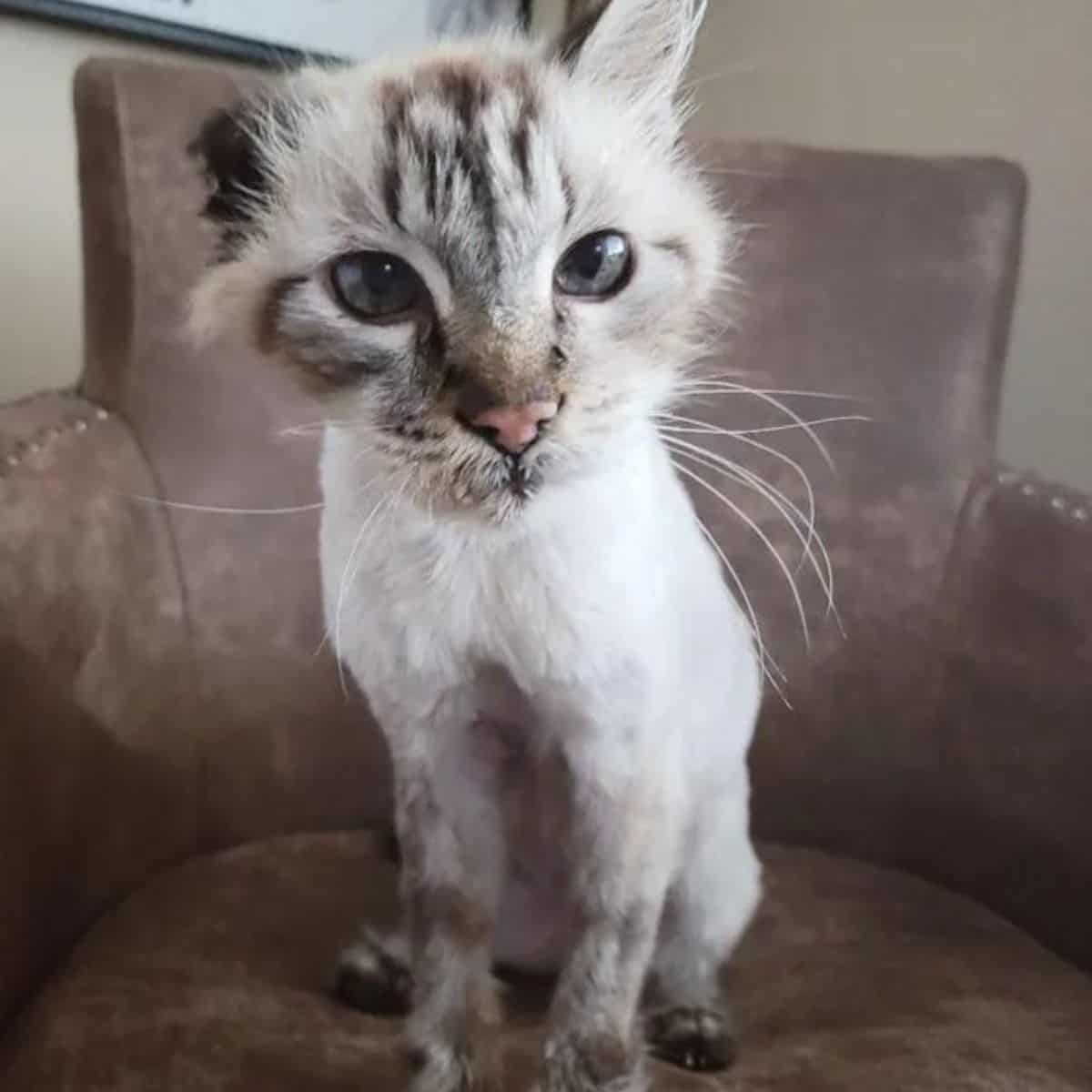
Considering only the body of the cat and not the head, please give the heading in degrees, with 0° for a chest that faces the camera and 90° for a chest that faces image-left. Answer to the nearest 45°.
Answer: approximately 0°

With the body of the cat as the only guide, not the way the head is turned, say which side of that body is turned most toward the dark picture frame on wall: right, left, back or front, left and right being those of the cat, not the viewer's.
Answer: back
